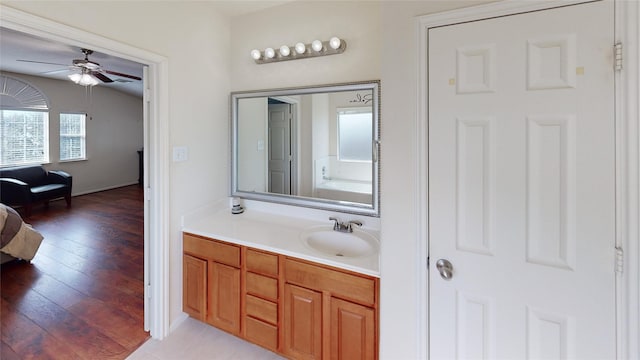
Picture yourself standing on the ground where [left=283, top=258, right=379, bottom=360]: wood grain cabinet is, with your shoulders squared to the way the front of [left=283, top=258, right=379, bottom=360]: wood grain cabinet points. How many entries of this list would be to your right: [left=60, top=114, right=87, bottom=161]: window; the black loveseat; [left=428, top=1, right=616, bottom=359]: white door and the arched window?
3

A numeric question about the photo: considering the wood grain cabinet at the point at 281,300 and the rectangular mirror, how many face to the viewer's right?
0

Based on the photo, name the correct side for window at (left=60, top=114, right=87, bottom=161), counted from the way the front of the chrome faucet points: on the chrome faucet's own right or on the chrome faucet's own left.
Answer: on the chrome faucet's own right

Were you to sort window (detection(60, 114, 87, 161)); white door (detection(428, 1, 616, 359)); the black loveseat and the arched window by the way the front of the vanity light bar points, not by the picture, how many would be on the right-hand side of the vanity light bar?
3

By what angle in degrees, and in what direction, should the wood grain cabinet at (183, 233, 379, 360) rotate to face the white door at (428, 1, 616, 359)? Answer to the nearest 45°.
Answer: approximately 90° to its left

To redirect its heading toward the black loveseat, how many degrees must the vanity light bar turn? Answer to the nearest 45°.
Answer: approximately 90° to its right

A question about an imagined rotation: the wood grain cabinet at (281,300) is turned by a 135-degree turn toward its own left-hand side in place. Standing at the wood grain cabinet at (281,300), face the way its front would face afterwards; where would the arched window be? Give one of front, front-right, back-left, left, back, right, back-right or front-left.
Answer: back-left

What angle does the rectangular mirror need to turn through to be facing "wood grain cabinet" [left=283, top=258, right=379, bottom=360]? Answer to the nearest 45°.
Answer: approximately 45° to its left

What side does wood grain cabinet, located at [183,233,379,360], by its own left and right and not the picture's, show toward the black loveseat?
right
